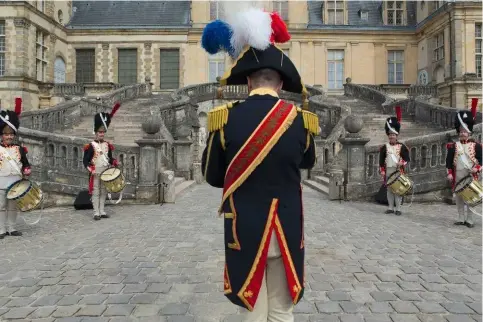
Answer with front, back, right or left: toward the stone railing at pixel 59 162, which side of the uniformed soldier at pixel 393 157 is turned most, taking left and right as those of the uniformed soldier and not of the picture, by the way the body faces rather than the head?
right

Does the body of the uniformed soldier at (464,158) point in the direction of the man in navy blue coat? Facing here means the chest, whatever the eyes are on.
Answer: yes

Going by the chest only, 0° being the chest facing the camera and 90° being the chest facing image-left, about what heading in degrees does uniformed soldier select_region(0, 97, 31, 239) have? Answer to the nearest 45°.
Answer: approximately 0°

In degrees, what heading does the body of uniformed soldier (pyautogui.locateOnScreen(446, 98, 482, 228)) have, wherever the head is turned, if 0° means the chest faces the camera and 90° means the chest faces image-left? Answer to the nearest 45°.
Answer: approximately 0°

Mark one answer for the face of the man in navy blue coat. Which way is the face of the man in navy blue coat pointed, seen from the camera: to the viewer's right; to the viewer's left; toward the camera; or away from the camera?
away from the camera

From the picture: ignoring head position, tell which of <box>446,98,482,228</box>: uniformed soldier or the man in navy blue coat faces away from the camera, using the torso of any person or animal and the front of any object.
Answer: the man in navy blue coat

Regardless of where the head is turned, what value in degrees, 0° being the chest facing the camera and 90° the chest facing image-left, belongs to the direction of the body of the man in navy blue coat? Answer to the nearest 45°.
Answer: approximately 180°
